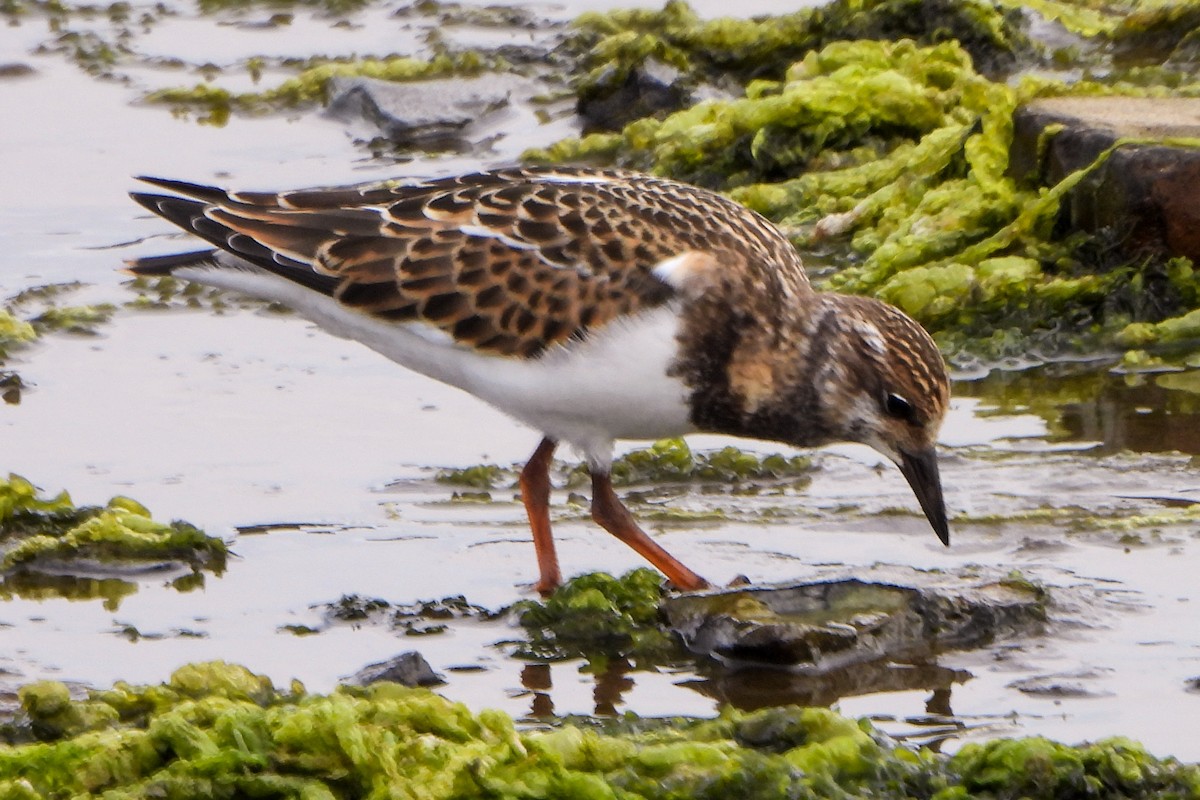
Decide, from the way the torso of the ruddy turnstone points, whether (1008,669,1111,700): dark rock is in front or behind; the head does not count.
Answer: in front

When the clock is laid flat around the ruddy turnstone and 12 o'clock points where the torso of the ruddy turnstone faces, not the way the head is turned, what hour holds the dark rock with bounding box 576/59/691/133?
The dark rock is roughly at 9 o'clock from the ruddy turnstone.

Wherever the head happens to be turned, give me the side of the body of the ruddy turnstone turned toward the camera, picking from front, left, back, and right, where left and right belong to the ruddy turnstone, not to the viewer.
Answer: right

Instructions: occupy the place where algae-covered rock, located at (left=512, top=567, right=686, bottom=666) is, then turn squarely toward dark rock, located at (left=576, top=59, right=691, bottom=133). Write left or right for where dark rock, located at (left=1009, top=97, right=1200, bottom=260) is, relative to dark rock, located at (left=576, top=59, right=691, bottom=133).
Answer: right

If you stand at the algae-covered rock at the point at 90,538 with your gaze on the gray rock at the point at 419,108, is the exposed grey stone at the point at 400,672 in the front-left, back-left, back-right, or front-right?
back-right

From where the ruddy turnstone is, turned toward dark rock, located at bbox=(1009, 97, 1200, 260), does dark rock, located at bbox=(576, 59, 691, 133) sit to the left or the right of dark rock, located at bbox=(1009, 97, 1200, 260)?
left

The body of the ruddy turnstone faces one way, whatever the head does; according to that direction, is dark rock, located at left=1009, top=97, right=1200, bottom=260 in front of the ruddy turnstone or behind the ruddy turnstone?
in front

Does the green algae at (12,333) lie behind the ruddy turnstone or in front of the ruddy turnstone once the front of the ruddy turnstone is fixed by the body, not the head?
behind

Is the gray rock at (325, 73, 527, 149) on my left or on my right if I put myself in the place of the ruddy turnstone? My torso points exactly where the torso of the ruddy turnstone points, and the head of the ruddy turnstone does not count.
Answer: on my left

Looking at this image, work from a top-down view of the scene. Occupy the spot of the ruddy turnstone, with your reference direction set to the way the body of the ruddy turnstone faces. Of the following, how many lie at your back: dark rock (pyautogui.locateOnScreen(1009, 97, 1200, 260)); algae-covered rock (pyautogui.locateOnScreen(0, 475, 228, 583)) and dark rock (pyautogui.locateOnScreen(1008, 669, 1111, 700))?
1
